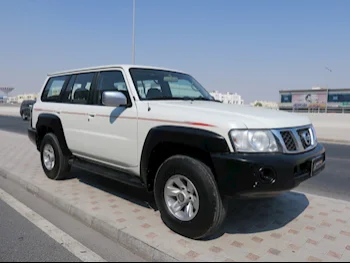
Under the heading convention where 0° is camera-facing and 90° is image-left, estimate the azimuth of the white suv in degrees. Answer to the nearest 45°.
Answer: approximately 315°
